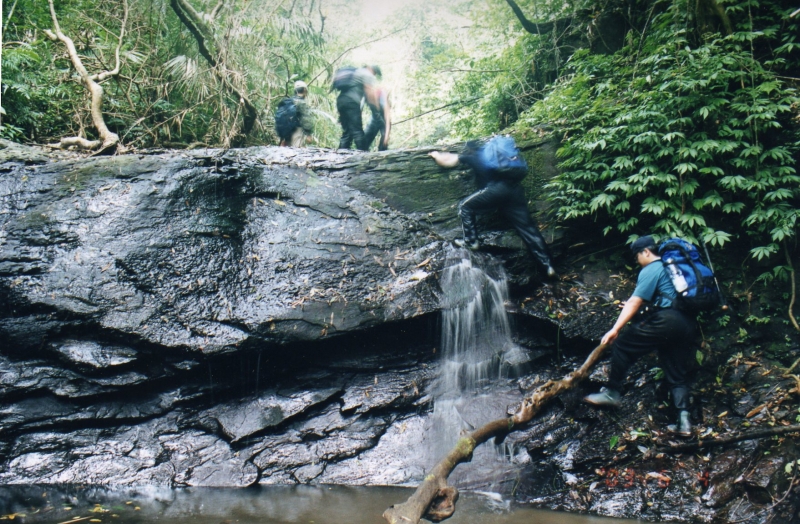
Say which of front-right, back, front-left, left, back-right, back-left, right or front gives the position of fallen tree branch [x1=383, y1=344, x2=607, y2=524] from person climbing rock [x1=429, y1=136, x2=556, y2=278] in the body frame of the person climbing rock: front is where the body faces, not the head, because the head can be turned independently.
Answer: back-left

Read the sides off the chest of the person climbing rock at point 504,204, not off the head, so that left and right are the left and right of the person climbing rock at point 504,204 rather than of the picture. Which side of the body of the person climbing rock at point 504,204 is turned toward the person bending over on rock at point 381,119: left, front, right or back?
front

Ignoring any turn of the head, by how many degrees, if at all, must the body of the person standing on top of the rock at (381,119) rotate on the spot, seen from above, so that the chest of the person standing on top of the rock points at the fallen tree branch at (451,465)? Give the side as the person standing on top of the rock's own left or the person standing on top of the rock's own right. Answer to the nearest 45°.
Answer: approximately 180°

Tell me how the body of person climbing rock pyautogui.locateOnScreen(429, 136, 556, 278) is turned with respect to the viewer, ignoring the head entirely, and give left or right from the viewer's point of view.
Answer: facing away from the viewer and to the left of the viewer

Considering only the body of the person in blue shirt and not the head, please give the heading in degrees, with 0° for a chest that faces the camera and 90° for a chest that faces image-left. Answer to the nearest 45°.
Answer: approximately 90°

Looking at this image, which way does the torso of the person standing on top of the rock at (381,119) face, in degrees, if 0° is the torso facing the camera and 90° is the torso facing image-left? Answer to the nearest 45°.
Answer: approximately 180°

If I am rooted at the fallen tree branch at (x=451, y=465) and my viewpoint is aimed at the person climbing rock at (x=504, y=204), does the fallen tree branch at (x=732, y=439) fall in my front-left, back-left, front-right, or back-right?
front-right
